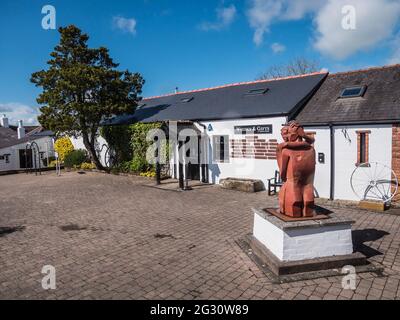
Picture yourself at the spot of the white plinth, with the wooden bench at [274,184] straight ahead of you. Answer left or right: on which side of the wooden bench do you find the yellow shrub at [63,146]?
left

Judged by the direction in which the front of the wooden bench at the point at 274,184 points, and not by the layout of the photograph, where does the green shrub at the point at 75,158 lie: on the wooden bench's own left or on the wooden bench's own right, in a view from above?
on the wooden bench's own right

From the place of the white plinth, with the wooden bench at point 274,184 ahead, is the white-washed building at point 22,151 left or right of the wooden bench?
left

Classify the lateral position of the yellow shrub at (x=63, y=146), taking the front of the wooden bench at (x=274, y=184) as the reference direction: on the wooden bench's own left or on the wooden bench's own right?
on the wooden bench's own right

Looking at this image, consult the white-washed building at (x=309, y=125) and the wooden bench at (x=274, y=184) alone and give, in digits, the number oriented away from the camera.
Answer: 0

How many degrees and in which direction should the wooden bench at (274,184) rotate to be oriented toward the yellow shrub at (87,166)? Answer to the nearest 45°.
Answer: approximately 90° to its right

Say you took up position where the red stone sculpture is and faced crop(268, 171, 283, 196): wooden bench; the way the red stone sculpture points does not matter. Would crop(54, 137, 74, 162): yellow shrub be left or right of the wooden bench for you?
left

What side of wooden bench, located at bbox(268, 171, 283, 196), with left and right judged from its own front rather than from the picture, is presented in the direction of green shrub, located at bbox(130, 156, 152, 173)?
right

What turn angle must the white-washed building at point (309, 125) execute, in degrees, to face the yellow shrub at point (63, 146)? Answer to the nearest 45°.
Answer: approximately 90° to its right

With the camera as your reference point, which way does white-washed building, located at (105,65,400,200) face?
facing the viewer and to the left of the viewer

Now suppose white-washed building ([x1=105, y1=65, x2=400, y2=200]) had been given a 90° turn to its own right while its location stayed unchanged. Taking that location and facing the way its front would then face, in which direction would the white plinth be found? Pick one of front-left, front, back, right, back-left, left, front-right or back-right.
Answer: back-left

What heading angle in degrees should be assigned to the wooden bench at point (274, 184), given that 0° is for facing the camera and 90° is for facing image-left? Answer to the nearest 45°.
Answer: approximately 45°

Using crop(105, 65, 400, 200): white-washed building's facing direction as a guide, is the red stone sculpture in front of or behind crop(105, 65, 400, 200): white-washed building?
in front
